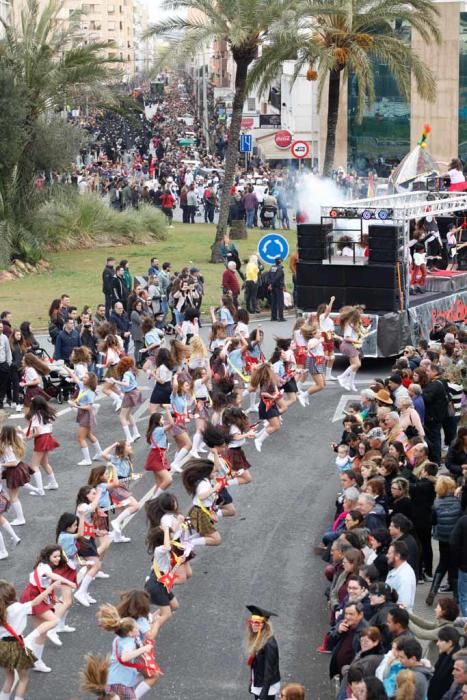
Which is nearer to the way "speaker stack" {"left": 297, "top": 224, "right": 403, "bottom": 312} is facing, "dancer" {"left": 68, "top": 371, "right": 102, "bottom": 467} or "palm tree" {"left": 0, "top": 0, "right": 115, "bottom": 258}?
the dancer

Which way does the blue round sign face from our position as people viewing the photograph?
facing the viewer

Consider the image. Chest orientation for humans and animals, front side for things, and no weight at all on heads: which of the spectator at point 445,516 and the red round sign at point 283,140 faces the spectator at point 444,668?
the red round sign

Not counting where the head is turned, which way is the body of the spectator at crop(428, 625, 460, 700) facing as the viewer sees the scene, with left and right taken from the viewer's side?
facing to the left of the viewer

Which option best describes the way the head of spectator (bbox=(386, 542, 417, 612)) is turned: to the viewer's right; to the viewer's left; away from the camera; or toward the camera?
to the viewer's left

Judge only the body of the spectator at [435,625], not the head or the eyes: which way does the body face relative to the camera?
to the viewer's left

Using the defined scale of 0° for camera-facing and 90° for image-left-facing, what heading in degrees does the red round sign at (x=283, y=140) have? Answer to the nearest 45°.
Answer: approximately 0°

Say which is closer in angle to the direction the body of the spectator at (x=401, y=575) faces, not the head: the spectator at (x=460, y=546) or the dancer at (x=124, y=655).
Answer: the dancer

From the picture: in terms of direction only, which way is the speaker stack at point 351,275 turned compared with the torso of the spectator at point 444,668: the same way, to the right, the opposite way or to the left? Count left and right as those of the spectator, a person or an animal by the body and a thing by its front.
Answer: to the left

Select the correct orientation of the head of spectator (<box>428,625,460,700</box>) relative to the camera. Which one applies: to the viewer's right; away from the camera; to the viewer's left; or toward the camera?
to the viewer's left
